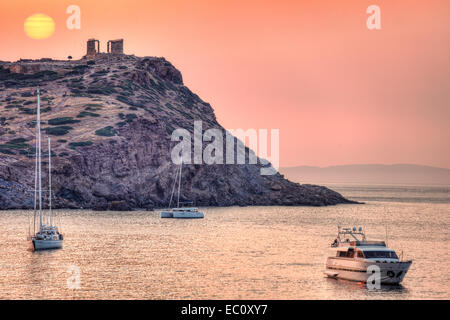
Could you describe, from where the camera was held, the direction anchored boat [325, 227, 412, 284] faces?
facing the viewer and to the right of the viewer
